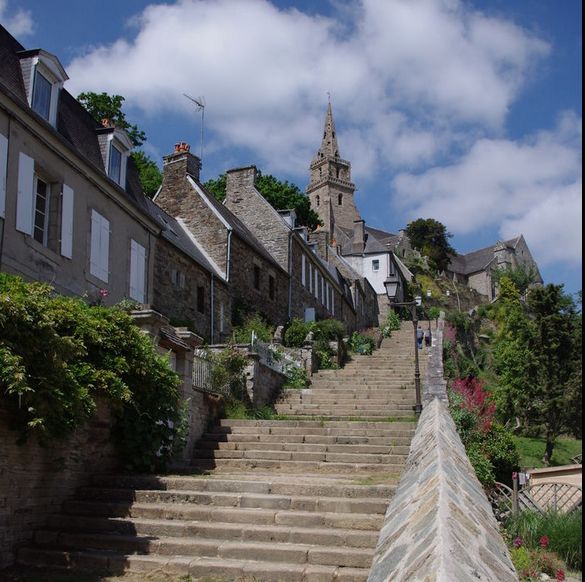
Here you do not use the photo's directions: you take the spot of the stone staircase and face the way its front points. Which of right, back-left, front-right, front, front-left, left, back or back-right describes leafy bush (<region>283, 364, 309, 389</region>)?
back

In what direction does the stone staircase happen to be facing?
toward the camera

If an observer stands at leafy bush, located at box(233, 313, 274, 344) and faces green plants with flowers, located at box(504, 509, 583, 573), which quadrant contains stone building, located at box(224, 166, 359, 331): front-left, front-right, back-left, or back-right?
back-left

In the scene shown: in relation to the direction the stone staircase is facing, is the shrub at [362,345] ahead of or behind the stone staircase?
behind

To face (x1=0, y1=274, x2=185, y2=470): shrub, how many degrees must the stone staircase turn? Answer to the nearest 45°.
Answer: approximately 90° to its right

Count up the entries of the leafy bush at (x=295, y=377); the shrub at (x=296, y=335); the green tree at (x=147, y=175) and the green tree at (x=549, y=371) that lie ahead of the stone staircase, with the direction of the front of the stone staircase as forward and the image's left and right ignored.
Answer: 0

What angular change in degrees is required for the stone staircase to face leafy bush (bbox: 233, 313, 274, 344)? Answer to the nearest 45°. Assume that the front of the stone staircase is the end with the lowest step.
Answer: approximately 180°

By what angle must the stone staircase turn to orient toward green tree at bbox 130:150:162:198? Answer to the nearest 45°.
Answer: approximately 180°

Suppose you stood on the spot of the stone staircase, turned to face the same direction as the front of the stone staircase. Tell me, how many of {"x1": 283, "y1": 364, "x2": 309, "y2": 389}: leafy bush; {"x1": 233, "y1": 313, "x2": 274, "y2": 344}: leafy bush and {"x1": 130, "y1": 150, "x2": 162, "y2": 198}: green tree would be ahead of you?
0

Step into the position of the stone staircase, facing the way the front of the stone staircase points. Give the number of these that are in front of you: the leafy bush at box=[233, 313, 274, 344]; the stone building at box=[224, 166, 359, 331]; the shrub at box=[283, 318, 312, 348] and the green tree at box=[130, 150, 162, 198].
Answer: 0

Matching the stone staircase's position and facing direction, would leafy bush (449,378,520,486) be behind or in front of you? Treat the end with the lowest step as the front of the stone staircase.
behind

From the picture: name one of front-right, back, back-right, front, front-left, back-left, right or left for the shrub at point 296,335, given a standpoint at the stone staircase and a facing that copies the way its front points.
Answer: back

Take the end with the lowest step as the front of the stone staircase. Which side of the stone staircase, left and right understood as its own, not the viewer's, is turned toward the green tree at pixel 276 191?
back

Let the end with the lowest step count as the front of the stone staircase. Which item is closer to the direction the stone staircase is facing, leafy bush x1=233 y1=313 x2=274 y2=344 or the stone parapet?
the stone parapet

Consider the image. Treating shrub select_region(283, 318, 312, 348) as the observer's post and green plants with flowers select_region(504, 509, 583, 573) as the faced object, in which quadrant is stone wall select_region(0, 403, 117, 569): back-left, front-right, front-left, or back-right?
front-right

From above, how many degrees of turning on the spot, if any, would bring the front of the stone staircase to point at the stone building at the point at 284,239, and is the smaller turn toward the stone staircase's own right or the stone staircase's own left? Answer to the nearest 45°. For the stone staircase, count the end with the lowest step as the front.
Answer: approximately 180°

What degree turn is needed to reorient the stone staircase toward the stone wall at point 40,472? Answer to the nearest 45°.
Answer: approximately 90° to its right
